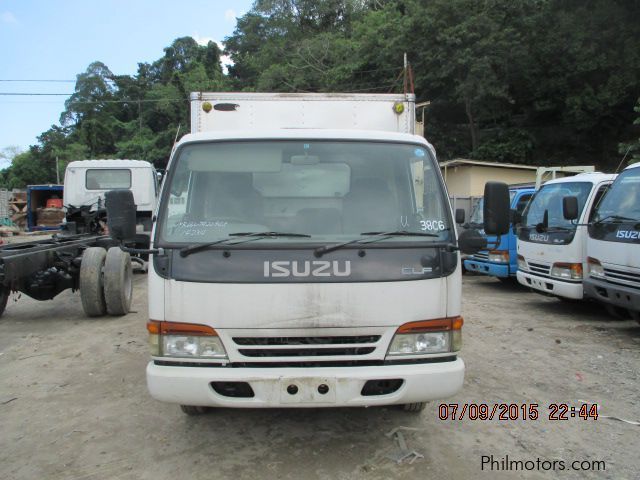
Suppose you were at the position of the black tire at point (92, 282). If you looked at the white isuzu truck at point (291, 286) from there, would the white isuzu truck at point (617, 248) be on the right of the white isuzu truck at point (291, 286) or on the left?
left

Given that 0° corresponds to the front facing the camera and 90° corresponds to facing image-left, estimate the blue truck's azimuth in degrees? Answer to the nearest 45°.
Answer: approximately 45°

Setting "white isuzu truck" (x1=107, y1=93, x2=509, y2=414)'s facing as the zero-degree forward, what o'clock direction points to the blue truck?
The blue truck is roughly at 7 o'clock from the white isuzu truck.

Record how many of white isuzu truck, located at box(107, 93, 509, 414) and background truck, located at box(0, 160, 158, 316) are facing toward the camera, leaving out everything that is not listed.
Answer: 1

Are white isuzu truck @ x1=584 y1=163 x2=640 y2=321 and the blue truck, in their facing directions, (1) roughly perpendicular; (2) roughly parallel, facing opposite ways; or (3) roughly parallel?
roughly parallel

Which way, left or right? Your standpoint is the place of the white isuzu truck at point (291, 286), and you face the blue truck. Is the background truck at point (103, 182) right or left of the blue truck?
left

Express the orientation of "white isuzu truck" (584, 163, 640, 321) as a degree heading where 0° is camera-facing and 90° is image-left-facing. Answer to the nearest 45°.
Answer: approximately 45°

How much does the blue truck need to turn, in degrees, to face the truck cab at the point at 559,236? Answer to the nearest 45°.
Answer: approximately 45° to its left

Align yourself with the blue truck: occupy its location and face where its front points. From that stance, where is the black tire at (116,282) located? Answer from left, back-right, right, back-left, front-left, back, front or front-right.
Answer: front

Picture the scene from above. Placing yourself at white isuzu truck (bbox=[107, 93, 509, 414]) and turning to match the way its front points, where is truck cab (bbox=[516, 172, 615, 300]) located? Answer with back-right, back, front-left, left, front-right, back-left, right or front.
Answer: back-left

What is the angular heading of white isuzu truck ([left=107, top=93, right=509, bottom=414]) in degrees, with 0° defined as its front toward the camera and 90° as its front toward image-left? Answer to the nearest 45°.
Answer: approximately 0°

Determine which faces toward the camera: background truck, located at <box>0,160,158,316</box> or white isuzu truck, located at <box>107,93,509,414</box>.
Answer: the white isuzu truck

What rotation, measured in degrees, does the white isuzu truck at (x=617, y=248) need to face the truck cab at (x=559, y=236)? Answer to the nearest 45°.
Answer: approximately 90° to its right
